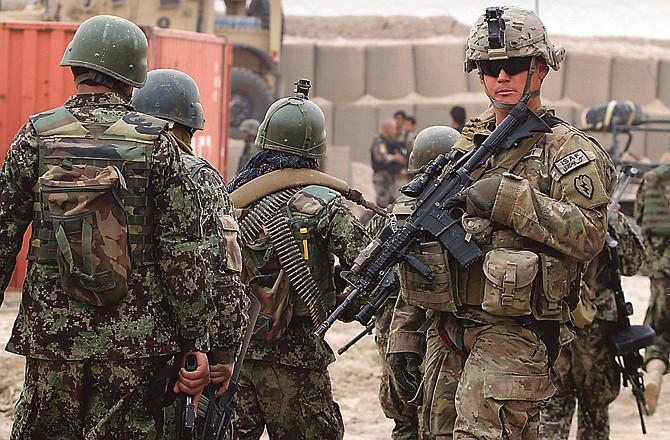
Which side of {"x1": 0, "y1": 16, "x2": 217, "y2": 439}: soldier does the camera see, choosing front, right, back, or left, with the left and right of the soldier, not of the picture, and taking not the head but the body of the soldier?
back

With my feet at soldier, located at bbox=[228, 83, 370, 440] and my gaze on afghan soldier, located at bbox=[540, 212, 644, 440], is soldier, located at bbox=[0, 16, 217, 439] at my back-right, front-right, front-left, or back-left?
back-right

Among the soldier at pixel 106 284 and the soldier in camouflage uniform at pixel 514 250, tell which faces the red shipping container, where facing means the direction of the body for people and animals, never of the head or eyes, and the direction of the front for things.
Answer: the soldier

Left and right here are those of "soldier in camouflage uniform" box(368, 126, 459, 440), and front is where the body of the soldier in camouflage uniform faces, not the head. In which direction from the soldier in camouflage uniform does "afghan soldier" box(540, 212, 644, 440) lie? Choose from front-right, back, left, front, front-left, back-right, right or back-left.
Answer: back-right

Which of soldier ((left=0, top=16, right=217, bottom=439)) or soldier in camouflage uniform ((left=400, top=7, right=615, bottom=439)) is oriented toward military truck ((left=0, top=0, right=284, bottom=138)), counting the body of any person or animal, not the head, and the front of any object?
the soldier

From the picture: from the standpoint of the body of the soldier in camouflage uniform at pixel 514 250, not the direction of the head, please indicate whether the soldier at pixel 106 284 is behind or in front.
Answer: in front
